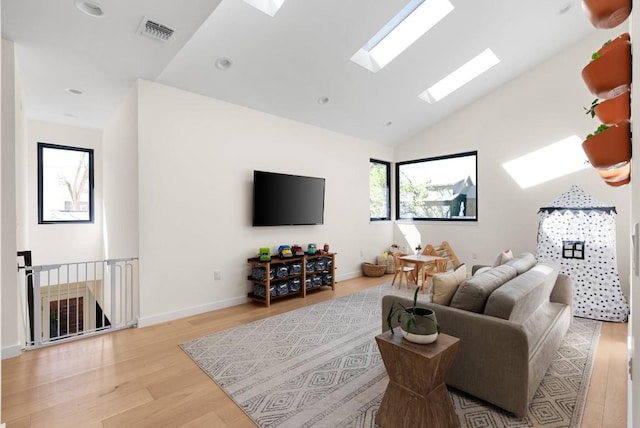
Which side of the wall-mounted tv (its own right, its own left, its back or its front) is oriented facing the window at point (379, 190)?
left

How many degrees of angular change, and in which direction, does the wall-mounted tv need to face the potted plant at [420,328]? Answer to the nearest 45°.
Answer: approximately 45° to its right

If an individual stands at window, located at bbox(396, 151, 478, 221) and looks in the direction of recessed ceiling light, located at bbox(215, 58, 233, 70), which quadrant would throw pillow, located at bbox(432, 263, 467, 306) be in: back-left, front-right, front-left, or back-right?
front-left

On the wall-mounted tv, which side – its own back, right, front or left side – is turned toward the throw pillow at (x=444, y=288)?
front

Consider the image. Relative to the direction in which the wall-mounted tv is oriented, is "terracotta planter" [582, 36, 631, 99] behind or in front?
in front

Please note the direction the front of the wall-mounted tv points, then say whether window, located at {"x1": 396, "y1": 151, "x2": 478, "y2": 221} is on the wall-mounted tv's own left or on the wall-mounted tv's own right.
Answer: on the wall-mounted tv's own left

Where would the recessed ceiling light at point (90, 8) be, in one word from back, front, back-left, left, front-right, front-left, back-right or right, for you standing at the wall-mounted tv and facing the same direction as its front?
right

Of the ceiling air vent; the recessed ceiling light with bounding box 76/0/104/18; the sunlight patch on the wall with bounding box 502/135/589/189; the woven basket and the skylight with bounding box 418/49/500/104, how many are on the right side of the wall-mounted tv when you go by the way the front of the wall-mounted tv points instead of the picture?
2

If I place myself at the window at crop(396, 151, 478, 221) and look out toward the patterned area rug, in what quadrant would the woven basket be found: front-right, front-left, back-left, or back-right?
front-right
